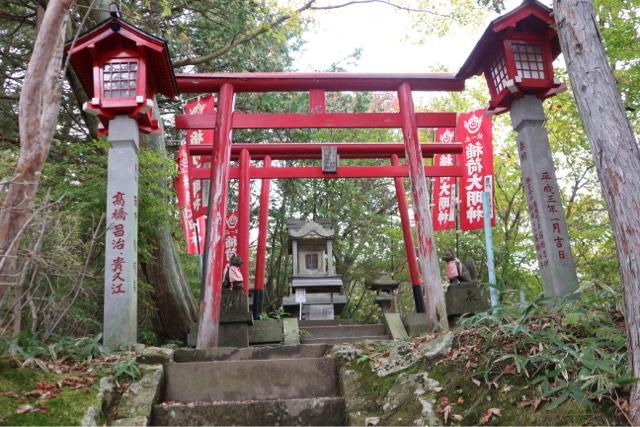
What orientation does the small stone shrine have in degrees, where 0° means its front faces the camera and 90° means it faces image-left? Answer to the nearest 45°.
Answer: approximately 0°

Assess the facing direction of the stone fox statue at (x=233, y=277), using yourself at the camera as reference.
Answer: facing the viewer and to the right of the viewer

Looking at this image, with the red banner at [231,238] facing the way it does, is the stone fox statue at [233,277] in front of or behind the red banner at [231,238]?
in front

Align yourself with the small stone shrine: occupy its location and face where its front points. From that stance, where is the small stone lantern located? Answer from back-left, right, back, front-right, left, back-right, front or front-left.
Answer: left

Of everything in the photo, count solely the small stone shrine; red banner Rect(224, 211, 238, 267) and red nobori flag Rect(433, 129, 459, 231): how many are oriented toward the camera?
3

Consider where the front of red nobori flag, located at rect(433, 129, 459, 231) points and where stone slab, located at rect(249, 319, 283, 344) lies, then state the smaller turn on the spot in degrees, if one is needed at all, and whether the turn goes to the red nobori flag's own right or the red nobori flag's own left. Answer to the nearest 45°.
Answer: approximately 45° to the red nobori flag's own right

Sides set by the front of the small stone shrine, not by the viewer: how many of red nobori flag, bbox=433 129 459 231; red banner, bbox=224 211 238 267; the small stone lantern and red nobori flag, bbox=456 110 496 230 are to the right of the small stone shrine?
1

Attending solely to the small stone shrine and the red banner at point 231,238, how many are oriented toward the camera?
2

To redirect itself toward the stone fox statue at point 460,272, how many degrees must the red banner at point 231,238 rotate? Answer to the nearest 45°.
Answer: approximately 45° to its left

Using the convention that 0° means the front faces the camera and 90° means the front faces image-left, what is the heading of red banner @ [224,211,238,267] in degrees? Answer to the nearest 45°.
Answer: approximately 0°

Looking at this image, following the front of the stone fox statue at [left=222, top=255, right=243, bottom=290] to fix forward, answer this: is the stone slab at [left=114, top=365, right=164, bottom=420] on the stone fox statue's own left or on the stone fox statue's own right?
on the stone fox statue's own right

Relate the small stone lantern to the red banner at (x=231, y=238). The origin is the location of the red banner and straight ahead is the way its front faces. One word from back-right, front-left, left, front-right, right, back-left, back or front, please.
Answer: left

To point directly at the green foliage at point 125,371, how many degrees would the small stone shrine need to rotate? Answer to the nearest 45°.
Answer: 0° — it already faces it

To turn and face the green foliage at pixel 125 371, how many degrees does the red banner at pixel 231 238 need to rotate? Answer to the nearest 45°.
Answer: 0° — it already faces it

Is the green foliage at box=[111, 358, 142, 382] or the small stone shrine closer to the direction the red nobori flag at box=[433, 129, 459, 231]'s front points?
the green foliage
